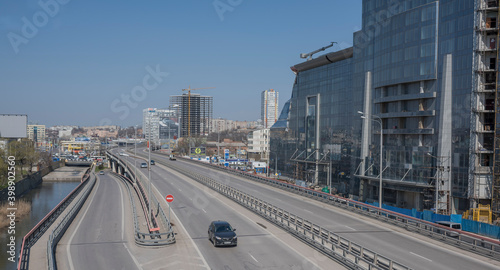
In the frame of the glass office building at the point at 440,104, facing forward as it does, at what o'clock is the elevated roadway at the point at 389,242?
The elevated roadway is roughly at 11 o'clock from the glass office building.

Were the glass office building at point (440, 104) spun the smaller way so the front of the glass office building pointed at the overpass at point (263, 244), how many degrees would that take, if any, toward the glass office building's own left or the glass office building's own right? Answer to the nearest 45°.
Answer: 0° — it already faces it

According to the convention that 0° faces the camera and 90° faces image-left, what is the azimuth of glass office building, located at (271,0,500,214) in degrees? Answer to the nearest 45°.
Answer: approximately 45°

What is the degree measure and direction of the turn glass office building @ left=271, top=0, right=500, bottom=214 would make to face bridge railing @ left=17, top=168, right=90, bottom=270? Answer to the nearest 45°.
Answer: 0° — it already faces it
